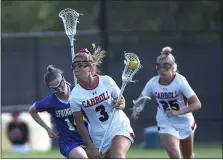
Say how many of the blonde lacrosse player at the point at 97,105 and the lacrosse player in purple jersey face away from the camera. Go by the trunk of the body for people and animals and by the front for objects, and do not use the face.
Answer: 0

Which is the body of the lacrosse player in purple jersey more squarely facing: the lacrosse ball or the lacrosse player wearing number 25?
the lacrosse ball

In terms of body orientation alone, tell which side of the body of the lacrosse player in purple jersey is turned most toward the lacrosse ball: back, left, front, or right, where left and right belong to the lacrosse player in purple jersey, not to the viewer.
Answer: left

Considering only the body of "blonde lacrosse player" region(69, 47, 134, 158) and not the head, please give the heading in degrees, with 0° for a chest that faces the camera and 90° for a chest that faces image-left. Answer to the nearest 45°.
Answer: approximately 0°

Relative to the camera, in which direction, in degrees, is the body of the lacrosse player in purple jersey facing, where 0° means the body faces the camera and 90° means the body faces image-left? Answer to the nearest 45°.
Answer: approximately 315°

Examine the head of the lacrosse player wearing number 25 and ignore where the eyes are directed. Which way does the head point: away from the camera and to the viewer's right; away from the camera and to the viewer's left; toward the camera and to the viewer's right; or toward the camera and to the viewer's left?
toward the camera and to the viewer's left
